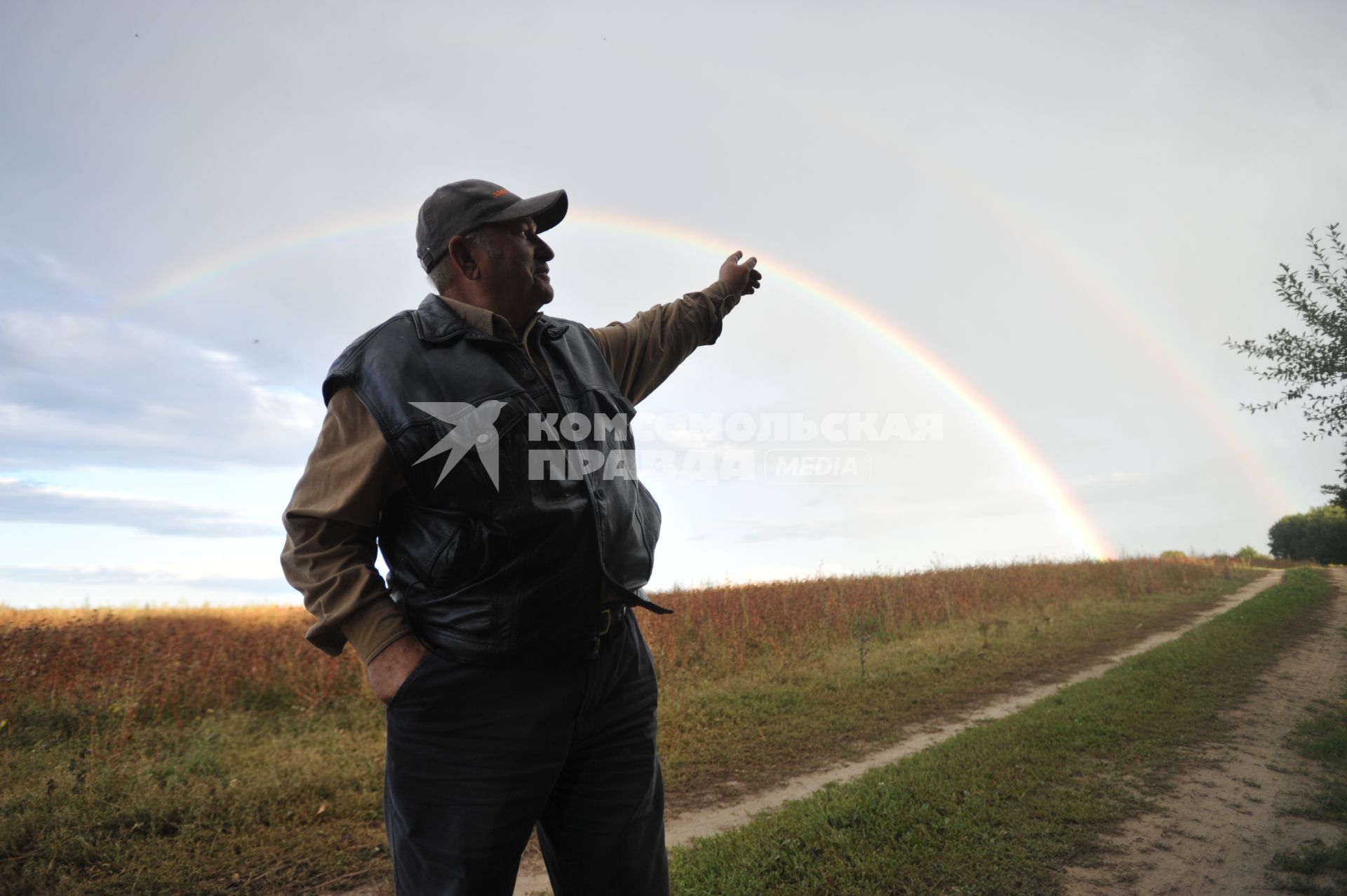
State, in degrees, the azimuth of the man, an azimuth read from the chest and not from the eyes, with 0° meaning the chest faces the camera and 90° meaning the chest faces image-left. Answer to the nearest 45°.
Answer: approximately 315°

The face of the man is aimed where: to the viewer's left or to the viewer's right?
to the viewer's right
